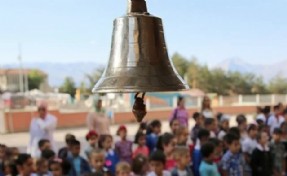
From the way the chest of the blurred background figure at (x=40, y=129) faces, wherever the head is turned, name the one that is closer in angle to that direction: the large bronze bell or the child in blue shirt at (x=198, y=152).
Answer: the large bronze bell

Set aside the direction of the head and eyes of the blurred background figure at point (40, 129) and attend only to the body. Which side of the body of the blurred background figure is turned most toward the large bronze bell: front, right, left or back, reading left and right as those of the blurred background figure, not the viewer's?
front

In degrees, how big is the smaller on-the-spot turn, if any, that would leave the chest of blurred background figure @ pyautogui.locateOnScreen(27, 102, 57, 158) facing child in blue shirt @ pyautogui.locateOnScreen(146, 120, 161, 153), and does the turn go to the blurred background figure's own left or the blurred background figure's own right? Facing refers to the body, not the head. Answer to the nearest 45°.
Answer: approximately 90° to the blurred background figure's own left

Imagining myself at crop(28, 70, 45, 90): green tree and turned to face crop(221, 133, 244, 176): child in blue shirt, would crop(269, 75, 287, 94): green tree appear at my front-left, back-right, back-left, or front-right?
front-left

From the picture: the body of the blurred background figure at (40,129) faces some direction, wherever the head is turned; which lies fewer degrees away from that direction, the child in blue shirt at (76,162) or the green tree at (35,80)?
the child in blue shirt

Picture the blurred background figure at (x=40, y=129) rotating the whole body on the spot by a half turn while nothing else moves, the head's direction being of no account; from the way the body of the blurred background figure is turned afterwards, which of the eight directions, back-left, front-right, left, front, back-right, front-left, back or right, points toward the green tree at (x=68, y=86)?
front

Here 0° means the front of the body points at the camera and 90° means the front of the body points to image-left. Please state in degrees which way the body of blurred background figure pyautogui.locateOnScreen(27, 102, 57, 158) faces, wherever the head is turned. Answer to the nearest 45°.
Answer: approximately 0°

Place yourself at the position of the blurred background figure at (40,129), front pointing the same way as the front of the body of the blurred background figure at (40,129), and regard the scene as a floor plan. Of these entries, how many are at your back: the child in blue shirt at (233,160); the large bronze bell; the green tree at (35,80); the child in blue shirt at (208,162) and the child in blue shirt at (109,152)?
1

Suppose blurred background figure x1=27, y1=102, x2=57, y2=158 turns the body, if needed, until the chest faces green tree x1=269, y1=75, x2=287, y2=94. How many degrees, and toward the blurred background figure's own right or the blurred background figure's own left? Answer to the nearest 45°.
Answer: approximately 135° to the blurred background figure's own left

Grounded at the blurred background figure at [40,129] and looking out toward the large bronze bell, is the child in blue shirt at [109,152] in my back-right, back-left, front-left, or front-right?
front-left

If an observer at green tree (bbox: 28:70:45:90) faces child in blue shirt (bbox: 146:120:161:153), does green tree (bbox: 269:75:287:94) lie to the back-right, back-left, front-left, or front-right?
front-left

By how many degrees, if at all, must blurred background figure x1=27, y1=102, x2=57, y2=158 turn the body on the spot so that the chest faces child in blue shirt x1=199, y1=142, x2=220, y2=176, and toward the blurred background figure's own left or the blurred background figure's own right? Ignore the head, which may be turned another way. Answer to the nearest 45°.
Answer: approximately 45° to the blurred background figure's own left

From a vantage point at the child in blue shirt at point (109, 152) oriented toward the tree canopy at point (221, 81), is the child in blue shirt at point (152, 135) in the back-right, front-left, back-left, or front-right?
front-right

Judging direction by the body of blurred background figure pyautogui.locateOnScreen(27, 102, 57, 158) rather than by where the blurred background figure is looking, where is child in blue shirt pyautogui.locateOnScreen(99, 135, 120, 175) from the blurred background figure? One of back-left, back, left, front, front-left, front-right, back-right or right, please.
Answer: front-left
